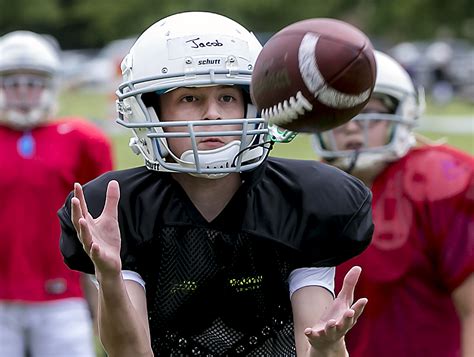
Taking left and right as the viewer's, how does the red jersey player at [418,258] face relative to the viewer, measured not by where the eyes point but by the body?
facing the viewer and to the left of the viewer

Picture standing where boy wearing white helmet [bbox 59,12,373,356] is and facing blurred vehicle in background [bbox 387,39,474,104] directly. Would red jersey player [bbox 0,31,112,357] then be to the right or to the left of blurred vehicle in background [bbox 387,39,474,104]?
left

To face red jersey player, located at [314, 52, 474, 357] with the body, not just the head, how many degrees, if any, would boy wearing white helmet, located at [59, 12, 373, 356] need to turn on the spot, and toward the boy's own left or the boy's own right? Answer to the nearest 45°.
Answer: approximately 135° to the boy's own left

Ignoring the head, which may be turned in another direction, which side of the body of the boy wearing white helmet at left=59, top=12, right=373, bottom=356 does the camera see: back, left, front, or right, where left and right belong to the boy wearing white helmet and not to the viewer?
front

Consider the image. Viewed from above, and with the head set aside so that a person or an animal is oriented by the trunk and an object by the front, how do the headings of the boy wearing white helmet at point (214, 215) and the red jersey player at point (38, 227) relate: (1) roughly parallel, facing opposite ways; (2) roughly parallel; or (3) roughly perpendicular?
roughly parallel

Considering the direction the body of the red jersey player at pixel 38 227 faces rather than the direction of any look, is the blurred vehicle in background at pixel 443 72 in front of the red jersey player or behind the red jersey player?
behind

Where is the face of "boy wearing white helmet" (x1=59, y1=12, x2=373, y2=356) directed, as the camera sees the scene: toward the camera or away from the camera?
toward the camera

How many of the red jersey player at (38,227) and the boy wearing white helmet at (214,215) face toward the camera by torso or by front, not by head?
2

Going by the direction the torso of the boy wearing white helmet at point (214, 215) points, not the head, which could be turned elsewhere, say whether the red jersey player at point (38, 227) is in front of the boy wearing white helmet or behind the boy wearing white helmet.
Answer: behind

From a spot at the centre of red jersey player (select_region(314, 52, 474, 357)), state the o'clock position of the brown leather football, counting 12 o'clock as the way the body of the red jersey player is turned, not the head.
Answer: The brown leather football is roughly at 11 o'clock from the red jersey player.

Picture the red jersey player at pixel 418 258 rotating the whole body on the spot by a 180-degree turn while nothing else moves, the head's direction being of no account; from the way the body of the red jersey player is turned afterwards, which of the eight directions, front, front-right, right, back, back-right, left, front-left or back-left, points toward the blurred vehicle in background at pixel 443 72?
front-left

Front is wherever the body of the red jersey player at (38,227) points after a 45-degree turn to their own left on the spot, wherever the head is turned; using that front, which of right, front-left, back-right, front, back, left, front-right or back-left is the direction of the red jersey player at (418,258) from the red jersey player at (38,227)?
front

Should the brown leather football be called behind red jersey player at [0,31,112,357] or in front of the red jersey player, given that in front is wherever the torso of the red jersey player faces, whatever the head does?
in front

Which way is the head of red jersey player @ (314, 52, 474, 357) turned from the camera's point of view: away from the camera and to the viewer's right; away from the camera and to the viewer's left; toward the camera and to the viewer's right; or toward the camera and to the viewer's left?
toward the camera and to the viewer's left
